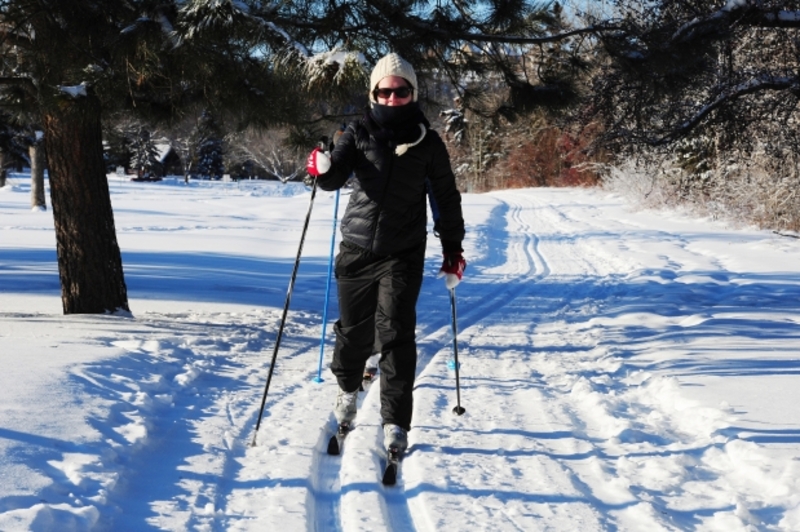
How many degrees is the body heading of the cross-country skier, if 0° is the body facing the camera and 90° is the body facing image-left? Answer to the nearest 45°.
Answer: approximately 0°

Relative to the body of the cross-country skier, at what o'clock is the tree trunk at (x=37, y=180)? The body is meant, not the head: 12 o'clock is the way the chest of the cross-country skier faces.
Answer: The tree trunk is roughly at 5 o'clock from the cross-country skier.

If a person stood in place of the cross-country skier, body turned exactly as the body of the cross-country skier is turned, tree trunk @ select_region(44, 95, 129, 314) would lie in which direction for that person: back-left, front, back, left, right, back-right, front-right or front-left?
back-right
